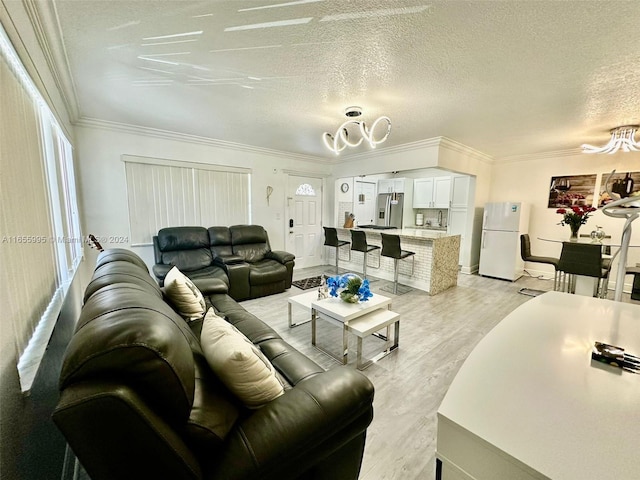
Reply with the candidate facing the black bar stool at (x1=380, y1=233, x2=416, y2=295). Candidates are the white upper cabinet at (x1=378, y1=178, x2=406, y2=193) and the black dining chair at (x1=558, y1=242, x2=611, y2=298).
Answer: the white upper cabinet

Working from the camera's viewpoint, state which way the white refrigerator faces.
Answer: facing the viewer and to the left of the viewer

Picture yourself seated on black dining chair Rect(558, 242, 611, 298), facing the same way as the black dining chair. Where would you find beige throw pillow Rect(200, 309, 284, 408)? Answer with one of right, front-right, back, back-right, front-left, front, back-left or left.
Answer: back

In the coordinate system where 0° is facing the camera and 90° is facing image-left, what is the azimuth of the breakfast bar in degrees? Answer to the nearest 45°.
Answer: approximately 45°

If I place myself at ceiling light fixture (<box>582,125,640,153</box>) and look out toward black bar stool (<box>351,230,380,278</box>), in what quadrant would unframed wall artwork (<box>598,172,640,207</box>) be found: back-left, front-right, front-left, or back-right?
back-right

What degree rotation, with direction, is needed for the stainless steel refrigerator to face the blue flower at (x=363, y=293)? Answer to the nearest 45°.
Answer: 0° — it already faces it

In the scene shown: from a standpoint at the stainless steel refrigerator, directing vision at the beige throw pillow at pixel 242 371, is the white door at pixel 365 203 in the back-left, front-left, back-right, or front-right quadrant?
front-right

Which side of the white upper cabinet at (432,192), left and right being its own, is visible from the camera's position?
front

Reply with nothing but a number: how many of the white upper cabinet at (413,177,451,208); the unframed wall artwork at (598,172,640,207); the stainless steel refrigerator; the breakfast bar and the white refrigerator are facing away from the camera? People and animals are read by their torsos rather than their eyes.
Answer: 0

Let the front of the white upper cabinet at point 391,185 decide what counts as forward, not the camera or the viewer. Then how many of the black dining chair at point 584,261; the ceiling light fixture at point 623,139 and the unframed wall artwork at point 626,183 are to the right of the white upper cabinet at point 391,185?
0

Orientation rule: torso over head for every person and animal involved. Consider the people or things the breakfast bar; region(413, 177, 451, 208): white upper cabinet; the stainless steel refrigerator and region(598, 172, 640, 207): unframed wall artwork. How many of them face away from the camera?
0

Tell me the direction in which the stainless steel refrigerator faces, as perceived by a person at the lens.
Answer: facing the viewer

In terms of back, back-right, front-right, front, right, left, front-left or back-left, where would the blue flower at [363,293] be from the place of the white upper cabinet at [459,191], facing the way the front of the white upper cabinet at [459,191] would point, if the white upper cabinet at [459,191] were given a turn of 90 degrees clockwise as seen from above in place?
left

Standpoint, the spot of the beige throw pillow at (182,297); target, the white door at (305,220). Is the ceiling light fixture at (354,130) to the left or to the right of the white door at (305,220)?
right

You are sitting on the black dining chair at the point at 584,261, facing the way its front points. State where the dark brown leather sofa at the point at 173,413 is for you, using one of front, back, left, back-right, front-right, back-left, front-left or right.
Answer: back

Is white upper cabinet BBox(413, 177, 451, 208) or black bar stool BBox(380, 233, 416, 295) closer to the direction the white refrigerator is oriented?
the black bar stool
